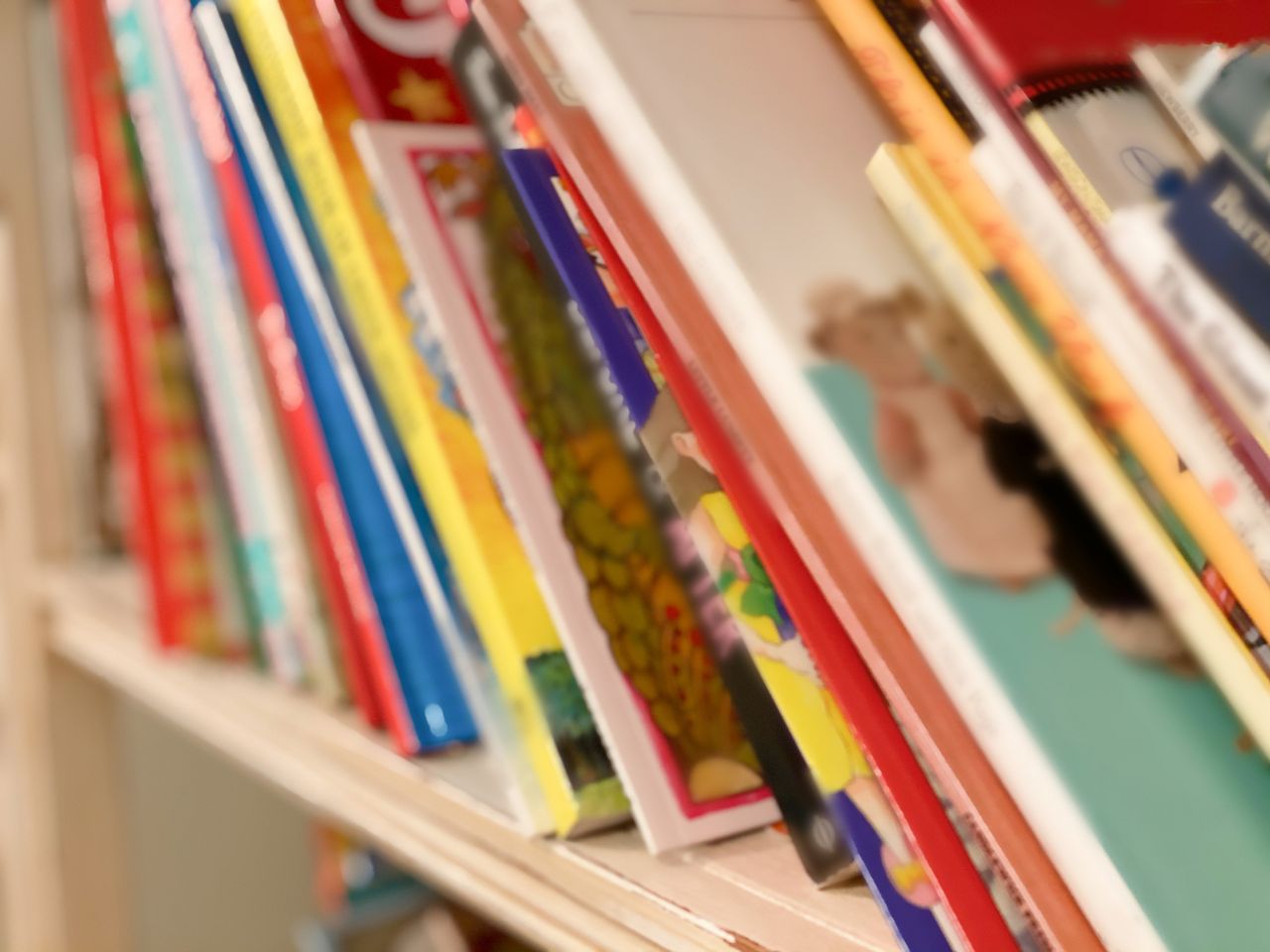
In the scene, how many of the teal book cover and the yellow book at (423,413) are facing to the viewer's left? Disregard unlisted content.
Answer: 0

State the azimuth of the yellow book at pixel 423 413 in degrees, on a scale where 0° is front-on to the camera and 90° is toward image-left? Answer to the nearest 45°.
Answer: approximately 315°

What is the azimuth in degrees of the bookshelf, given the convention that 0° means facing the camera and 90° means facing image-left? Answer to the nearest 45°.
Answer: approximately 45°

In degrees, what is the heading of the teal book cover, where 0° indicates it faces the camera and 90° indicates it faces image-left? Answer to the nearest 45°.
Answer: approximately 315°
